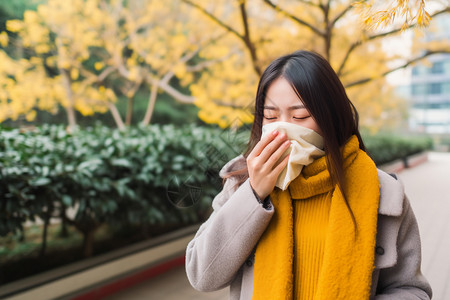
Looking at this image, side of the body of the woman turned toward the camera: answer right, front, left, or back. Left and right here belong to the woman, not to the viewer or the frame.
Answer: front

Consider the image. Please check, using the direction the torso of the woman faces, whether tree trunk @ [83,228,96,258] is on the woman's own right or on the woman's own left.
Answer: on the woman's own right

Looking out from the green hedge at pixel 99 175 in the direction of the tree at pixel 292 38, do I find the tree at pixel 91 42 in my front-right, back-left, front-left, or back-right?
front-left

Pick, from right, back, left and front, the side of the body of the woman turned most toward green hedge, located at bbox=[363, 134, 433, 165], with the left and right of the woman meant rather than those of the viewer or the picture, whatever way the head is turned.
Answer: back

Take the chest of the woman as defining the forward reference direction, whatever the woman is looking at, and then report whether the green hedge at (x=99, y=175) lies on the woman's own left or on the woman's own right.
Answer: on the woman's own right

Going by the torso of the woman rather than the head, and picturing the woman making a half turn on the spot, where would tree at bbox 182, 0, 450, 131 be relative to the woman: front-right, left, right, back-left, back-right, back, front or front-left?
front

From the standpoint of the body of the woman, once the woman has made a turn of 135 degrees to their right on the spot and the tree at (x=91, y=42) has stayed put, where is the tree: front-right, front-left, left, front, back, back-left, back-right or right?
front
